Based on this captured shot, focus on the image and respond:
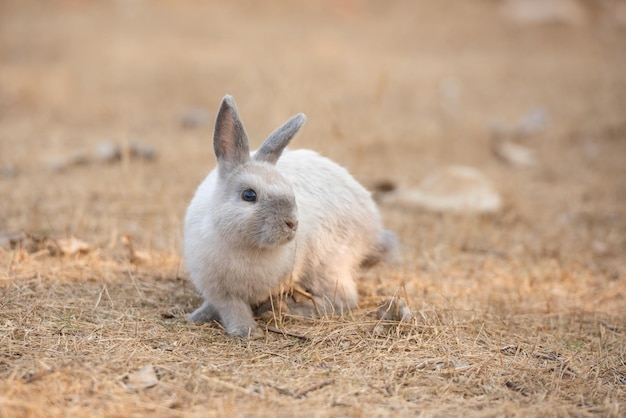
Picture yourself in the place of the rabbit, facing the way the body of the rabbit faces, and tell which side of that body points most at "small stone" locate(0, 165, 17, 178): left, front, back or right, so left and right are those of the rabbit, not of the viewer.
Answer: right

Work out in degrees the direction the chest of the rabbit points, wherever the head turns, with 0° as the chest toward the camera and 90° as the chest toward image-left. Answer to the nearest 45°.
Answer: approximately 45°

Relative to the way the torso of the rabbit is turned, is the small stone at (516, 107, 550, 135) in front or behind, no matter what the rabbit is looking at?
behind

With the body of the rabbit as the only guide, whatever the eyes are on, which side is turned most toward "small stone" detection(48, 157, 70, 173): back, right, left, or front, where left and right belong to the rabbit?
right

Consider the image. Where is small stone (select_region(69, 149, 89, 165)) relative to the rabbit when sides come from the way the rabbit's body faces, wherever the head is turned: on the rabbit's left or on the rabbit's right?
on the rabbit's right

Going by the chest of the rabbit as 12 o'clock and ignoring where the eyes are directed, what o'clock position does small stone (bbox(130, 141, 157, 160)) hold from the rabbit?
The small stone is roughly at 4 o'clock from the rabbit.

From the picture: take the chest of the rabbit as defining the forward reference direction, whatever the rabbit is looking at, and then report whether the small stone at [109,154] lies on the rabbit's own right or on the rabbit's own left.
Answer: on the rabbit's own right
